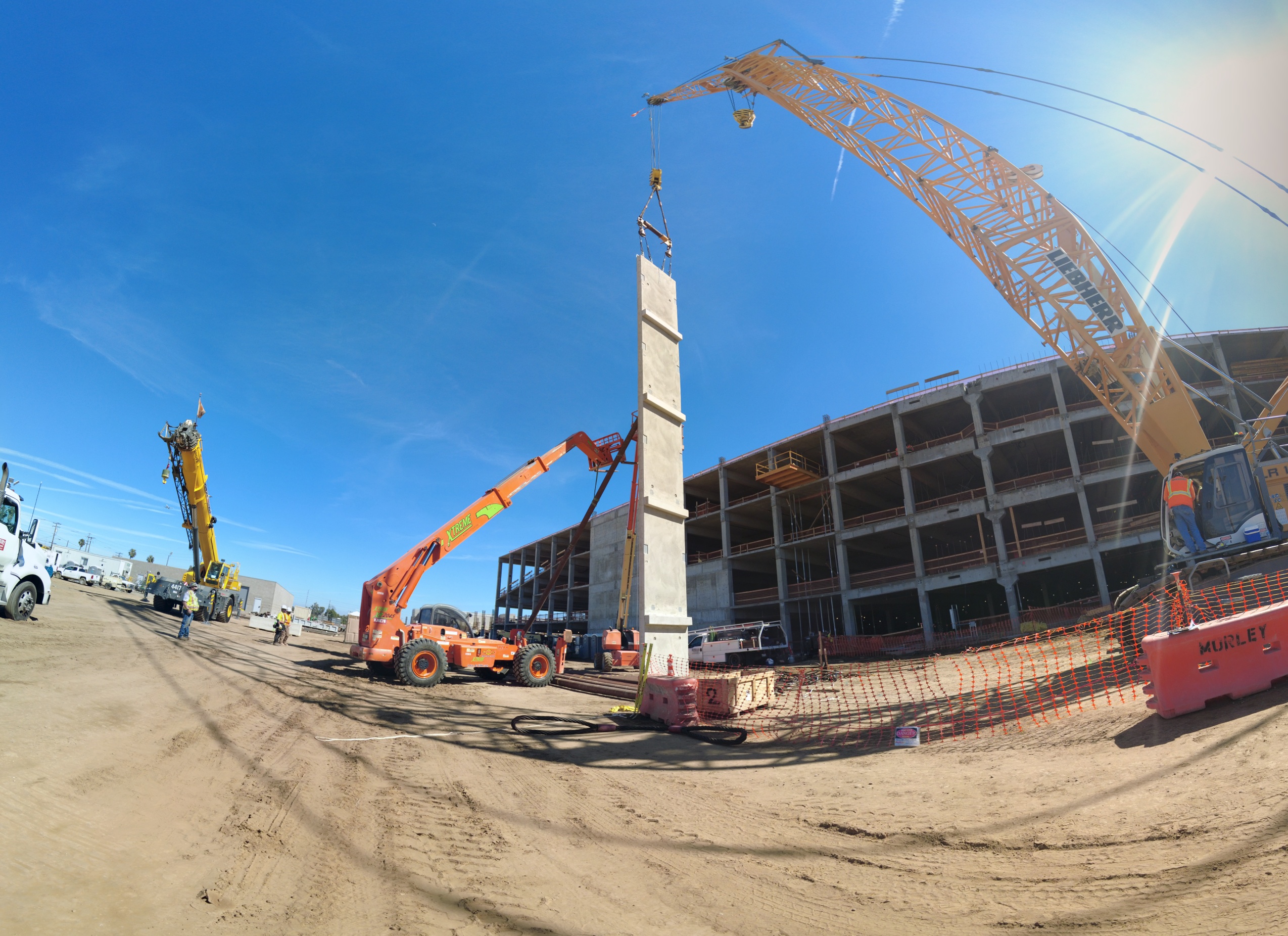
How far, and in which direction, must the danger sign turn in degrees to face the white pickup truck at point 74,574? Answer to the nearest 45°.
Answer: approximately 90° to its right

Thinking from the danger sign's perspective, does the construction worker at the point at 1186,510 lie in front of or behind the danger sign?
behind

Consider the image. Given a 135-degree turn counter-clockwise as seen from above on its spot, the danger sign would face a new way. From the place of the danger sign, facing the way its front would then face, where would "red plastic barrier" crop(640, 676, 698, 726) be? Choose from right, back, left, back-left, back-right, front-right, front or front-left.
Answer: back-left

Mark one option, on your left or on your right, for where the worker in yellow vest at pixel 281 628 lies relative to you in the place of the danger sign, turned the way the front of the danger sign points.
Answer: on your right

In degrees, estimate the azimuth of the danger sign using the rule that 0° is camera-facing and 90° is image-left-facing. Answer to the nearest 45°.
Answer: approximately 0°

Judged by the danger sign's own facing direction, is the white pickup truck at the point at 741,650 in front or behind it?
behind

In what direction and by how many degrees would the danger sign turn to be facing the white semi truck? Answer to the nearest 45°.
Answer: approximately 90° to its right

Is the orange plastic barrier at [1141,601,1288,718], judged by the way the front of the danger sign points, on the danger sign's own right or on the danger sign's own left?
on the danger sign's own left
